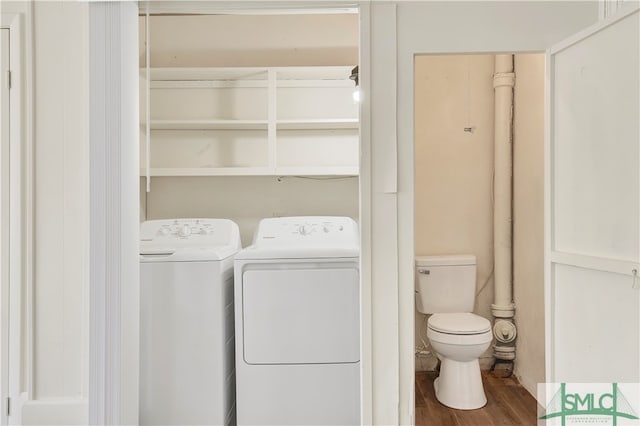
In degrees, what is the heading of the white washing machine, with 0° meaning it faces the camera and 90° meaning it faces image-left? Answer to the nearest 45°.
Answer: approximately 0°

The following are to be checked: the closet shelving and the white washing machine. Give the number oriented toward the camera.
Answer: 2

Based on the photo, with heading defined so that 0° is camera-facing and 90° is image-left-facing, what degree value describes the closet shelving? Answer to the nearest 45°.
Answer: approximately 0°

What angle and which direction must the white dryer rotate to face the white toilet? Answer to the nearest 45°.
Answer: approximately 90° to its left

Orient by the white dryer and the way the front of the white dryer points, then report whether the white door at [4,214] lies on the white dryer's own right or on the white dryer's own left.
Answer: on the white dryer's own right

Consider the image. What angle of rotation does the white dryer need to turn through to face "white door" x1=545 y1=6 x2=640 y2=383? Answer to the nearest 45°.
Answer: approximately 45° to its left
